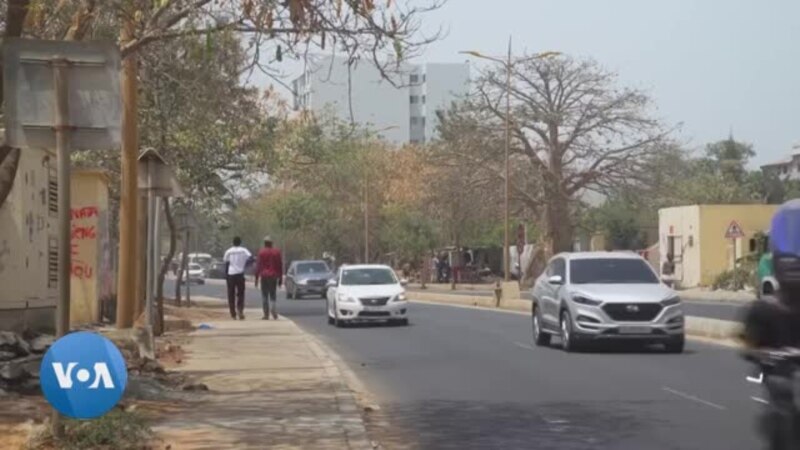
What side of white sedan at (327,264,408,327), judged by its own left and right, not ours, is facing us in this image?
front

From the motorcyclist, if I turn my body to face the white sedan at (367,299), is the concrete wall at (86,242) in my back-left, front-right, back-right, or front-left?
front-left

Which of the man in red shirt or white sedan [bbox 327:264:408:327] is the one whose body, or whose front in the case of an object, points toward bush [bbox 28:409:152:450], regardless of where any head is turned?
the white sedan

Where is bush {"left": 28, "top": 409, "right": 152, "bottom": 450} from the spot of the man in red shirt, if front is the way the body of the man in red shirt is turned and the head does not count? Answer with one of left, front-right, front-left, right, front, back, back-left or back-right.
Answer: back

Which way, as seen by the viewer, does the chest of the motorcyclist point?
toward the camera

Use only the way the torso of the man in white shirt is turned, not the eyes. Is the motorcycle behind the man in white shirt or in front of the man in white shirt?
behind

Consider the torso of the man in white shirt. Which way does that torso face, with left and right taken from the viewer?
facing away from the viewer

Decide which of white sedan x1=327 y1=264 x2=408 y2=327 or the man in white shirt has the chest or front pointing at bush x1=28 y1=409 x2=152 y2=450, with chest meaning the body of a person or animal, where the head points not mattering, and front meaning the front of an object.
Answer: the white sedan

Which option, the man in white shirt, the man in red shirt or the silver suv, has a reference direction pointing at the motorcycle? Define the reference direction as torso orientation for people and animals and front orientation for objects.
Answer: the silver suv

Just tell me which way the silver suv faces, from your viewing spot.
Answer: facing the viewer

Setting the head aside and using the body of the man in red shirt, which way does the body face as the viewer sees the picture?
away from the camera

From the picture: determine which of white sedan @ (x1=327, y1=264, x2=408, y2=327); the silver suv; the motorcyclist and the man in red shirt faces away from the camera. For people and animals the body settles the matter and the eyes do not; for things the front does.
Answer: the man in red shirt

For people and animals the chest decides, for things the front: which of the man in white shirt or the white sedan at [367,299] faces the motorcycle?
the white sedan

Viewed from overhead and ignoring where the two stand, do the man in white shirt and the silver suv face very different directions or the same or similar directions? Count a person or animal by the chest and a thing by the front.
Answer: very different directions

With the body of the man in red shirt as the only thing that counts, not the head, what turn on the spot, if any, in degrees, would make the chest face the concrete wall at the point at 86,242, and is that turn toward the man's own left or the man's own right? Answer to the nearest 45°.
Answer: approximately 135° to the man's own left
